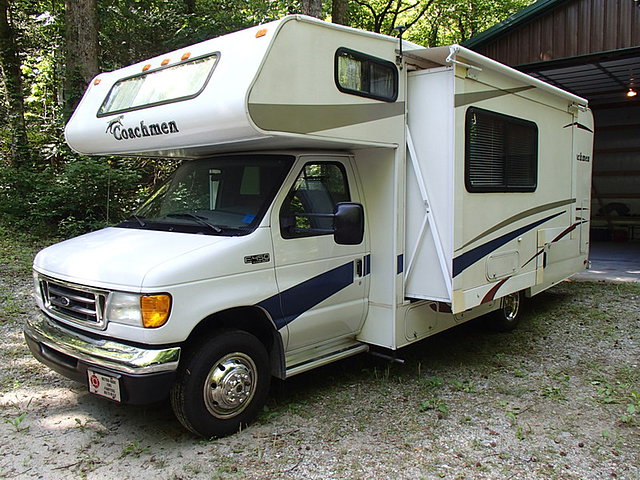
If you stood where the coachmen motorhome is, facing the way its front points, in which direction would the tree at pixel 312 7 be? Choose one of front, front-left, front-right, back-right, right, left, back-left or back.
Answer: back-right

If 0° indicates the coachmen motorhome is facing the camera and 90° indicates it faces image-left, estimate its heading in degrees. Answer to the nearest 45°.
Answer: approximately 45°

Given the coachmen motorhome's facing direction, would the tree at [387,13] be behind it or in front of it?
behind

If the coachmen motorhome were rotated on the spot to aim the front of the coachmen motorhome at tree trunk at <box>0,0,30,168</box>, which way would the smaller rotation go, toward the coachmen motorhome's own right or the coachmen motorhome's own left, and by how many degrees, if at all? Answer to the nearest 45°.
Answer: approximately 90° to the coachmen motorhome's own right

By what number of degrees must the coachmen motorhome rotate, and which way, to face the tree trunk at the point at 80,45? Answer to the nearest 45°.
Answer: approximately 90° to its right
